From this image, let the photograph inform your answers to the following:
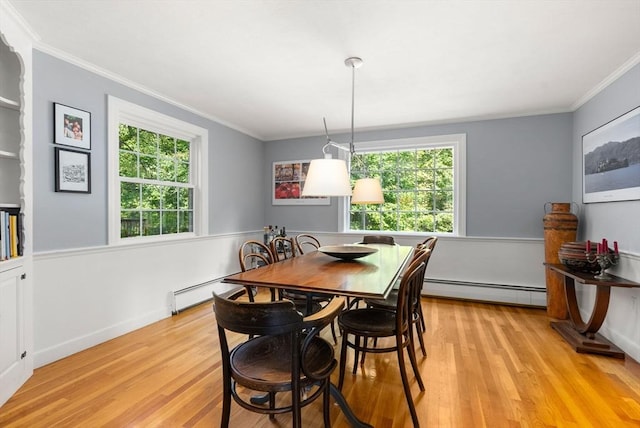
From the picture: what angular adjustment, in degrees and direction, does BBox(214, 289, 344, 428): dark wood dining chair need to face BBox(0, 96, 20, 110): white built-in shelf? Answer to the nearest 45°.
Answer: approximately 90° to its left

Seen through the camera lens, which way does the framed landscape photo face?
facing the viewer and to the left of the viewer

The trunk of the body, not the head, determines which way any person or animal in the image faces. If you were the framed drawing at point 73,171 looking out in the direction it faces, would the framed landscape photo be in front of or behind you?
in front

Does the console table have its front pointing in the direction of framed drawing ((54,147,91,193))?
yes

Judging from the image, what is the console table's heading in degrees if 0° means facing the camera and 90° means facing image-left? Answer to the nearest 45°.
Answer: approximately 45°

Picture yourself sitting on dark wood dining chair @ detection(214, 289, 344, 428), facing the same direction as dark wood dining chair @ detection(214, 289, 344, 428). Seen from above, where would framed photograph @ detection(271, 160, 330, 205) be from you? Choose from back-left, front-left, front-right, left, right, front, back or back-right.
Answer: front-left

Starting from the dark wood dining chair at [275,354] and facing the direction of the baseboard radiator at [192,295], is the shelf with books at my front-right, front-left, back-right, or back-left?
front-left

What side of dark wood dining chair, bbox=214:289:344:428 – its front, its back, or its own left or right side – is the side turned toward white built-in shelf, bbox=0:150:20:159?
left

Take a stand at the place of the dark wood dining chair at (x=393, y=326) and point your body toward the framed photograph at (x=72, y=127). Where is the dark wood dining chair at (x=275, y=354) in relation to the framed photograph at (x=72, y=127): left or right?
left

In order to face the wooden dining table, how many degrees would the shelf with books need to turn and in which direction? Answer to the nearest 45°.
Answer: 0° — it already faces it

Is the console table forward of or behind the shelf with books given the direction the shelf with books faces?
forward

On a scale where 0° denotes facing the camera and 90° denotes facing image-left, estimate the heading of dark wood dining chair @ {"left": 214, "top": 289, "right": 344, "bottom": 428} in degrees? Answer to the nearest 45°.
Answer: approximately 225°

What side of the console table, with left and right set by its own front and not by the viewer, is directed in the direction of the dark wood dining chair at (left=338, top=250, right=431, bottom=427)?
front
